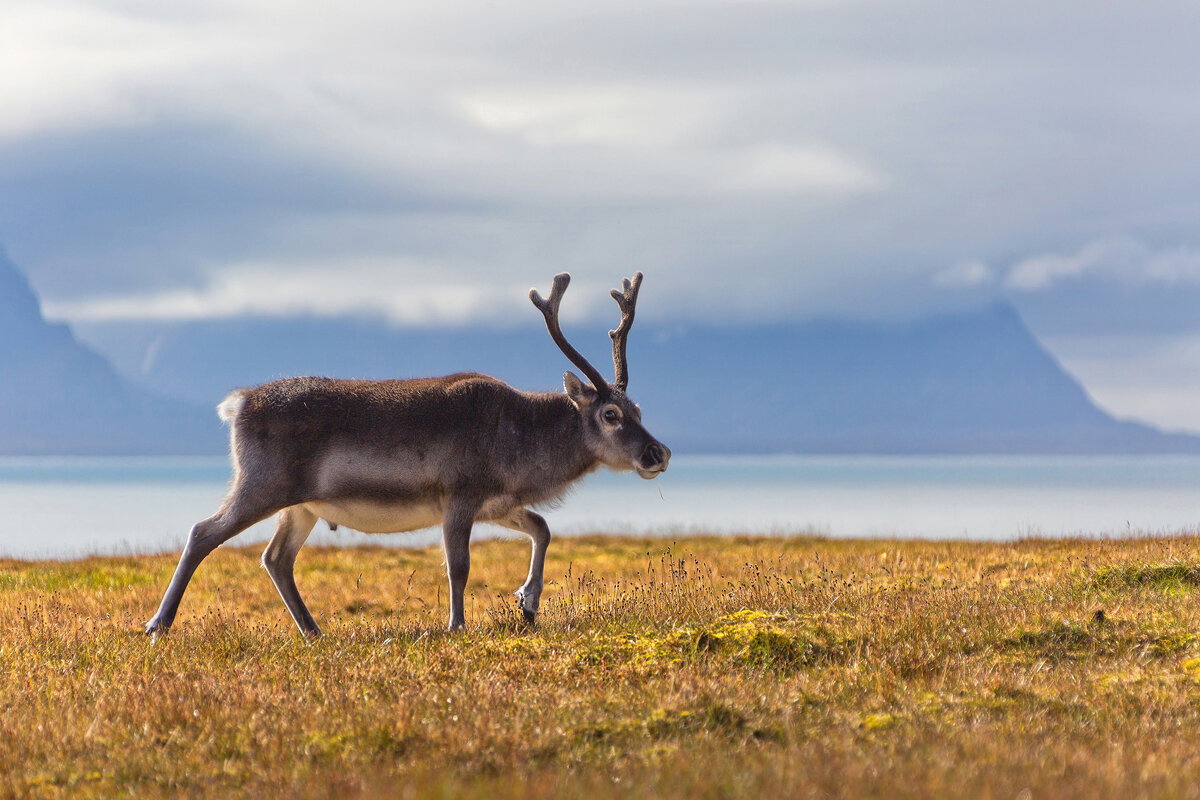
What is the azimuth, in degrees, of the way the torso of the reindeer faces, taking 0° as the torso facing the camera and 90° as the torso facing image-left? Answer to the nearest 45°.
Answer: approximately 270°
